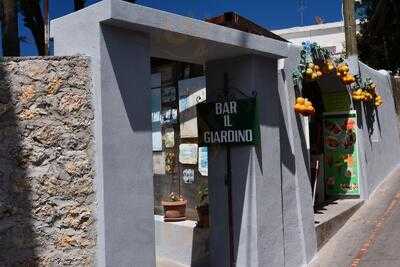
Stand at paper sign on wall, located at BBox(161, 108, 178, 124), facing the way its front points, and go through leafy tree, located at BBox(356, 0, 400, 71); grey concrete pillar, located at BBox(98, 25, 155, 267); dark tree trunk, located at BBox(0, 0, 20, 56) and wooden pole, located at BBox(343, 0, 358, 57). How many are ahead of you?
1

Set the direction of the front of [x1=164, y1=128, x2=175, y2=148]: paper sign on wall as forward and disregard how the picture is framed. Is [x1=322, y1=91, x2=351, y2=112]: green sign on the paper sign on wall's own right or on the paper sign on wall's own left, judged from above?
on the paper sign on wall's own left

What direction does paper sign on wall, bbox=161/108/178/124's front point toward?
toward the camera

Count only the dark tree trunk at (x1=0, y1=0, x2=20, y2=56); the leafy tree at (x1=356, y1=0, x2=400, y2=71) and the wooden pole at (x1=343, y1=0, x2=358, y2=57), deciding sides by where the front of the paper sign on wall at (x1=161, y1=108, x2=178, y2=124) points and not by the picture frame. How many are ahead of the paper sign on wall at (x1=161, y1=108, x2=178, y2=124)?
0

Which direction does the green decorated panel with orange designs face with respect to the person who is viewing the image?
facing the viewer

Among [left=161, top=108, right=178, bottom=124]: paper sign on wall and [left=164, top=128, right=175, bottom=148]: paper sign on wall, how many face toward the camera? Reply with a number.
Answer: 2

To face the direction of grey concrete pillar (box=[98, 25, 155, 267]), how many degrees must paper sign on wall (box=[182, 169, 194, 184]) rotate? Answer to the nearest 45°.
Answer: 0° — it already faces it

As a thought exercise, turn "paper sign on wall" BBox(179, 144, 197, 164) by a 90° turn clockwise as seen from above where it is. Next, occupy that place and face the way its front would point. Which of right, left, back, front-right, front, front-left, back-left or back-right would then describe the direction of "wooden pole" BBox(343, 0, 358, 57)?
back-right

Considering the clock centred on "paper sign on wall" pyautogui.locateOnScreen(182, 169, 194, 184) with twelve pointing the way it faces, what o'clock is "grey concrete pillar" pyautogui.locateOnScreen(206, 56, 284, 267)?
The grey concrete pillar is roughly at 11 o'clock from the paper sign on wall.
